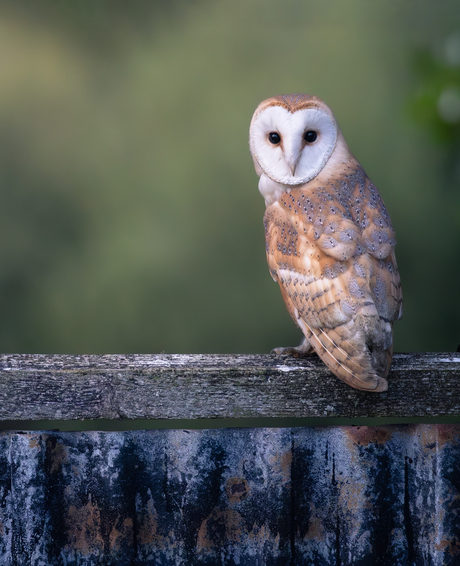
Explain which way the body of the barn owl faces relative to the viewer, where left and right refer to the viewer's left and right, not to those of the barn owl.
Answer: facing away from the viewer and to the left of the viewer
